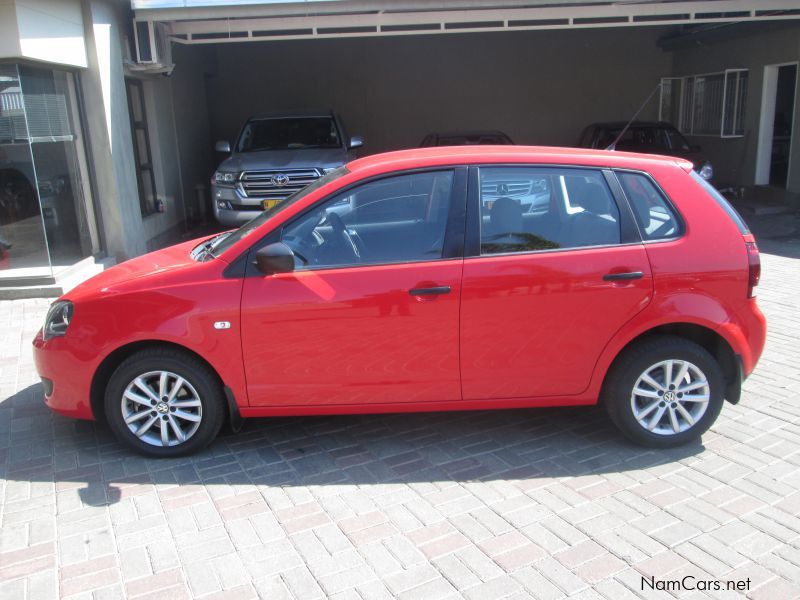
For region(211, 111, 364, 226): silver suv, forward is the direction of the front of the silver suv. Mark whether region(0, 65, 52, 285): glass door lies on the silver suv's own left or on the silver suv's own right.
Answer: on the silver suv's own right

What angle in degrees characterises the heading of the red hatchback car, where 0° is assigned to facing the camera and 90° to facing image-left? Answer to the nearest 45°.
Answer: approximately 90°

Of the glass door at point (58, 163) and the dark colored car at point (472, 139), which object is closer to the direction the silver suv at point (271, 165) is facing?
the glass door

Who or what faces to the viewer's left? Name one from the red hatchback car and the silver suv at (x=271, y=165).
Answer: the red hatchback car

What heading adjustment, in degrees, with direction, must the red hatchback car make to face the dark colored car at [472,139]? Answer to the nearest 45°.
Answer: approximately 90° to its right

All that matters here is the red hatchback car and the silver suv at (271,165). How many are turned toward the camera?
1

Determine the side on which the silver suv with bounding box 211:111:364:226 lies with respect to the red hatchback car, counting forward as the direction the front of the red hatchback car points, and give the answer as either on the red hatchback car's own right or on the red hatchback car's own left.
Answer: on the red hatchback car's own right

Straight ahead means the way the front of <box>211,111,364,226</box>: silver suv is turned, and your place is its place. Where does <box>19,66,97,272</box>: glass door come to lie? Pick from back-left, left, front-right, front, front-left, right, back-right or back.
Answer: front-right

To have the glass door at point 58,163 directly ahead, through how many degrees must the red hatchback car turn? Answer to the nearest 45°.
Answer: approximately 45° to its right

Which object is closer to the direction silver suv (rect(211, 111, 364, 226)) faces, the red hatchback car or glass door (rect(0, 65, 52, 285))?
the red hatchback car

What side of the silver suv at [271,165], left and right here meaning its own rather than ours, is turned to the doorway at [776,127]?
left

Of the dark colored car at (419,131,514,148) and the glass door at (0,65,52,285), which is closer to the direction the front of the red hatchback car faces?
the glass door

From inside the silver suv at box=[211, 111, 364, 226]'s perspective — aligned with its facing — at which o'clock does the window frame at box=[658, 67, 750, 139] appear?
The window frame is roughly at 8 o'clock from the silver suv.

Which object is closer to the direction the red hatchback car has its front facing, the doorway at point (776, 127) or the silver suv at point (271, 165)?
the silver suv

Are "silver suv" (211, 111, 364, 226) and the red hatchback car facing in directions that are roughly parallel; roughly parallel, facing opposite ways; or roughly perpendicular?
roughly perpendicular
